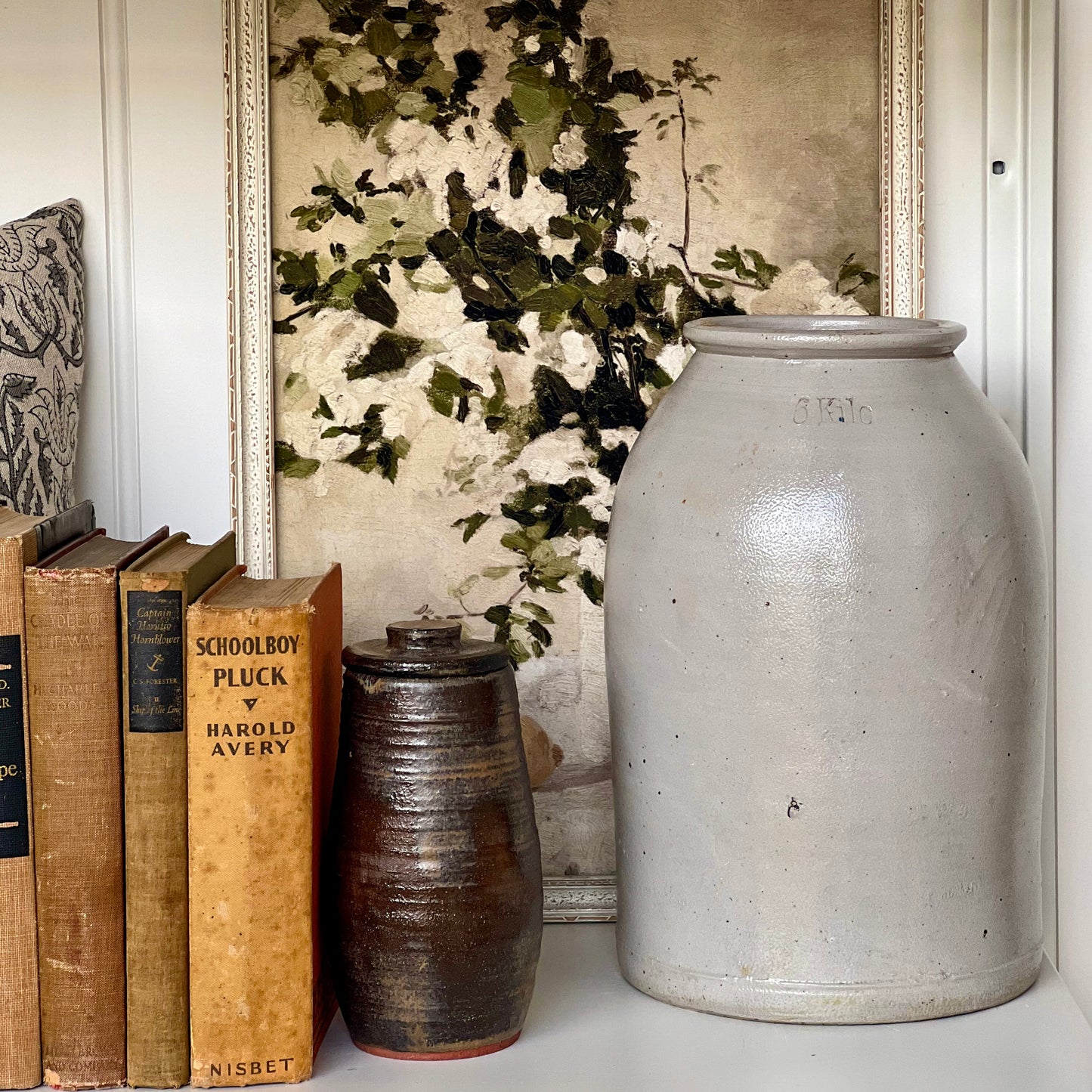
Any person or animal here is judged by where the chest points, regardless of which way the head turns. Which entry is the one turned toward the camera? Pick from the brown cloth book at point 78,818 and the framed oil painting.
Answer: the framed oil painting

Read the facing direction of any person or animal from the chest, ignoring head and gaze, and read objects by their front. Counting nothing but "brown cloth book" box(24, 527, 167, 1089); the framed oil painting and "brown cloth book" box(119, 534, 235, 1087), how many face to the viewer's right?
2

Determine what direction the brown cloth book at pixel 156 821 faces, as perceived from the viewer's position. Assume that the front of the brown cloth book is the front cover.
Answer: facing to the right of the viewer

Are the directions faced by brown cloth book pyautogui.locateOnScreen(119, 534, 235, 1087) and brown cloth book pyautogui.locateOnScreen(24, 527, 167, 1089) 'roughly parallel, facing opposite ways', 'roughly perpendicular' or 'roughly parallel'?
roughly parallel

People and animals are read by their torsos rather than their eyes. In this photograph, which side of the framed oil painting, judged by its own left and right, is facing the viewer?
front

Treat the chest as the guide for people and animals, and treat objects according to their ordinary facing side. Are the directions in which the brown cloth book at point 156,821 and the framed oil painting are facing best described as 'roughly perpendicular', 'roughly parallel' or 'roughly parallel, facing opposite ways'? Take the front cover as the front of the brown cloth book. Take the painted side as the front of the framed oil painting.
roughly perpendicular
